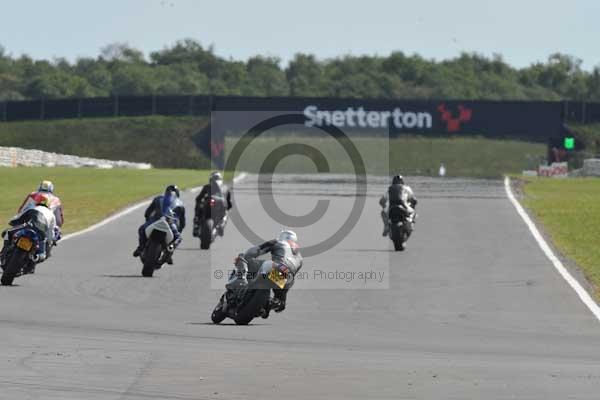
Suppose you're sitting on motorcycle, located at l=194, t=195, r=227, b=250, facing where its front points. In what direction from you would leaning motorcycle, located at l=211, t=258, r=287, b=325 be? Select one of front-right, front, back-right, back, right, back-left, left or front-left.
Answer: back

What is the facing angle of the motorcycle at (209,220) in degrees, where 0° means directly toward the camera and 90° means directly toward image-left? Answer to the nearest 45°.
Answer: approximately 180°

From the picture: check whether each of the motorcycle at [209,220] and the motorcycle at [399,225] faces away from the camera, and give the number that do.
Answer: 2

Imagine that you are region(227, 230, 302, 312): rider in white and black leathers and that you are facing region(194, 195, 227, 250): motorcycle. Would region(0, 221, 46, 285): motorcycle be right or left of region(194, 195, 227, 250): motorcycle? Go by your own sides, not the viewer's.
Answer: left

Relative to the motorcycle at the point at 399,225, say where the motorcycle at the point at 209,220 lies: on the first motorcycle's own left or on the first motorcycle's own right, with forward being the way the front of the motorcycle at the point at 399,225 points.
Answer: on the first motorcycle's own left

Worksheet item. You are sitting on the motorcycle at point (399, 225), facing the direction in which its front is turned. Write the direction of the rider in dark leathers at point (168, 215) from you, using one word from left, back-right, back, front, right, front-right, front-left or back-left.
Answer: back-left

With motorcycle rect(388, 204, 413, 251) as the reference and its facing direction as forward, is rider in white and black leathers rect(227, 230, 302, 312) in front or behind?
behind

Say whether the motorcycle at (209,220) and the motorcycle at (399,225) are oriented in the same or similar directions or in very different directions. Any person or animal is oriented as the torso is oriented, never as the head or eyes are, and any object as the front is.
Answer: same or similar directions

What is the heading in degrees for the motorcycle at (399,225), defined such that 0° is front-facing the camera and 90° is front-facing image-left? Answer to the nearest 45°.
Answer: approximately 180°

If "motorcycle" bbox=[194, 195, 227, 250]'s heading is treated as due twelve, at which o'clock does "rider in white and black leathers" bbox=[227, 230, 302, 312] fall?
The rider in white and black leathers is roughly at 6 o'clock from the motorcycle.

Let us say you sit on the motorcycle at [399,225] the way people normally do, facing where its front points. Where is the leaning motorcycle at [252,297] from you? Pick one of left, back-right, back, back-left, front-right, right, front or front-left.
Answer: back
